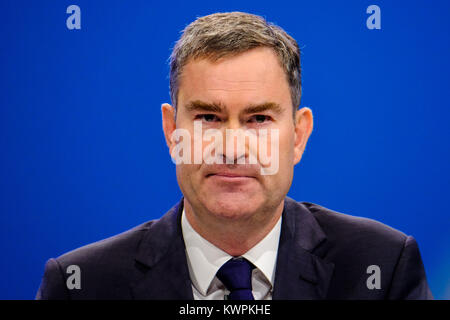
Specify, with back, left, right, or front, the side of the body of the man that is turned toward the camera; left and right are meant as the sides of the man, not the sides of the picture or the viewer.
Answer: front

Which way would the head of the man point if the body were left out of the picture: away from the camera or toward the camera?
toward the camera
